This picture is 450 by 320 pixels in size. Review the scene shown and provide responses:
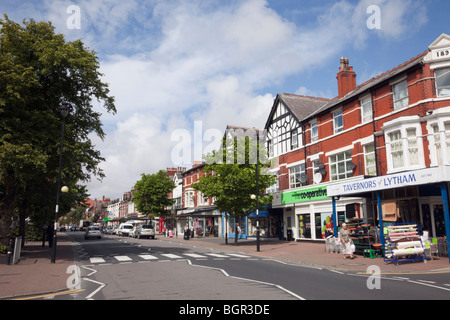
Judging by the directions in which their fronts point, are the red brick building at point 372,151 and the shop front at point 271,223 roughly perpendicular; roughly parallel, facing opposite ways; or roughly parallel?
roughly parallel

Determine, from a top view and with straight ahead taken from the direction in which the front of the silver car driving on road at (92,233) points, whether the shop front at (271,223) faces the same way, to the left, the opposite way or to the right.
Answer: to the left

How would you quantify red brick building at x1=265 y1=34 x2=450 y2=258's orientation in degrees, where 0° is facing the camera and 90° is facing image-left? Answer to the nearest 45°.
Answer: approximately 45°

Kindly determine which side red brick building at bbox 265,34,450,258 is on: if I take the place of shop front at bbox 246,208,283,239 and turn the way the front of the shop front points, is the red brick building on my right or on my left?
on my left

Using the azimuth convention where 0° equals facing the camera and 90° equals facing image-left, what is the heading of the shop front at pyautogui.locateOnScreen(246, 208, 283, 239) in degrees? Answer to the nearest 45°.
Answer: approximately 45°

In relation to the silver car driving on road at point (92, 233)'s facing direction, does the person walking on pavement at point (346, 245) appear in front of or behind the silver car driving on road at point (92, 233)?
behind

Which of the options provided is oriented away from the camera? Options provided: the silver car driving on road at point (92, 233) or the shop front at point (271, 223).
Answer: the silver car driving on road

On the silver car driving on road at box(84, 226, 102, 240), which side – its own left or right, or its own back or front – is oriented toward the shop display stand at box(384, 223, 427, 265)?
back

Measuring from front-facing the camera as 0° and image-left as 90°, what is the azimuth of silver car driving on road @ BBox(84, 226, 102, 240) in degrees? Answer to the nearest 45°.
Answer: approximately 180°

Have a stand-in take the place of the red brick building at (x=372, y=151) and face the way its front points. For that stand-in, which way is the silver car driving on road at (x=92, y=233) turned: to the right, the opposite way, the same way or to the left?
to the right

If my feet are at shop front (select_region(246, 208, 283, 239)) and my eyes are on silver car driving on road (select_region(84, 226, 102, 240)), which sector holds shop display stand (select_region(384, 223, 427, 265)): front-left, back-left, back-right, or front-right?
back-left

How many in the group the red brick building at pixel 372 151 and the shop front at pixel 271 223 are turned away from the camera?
0

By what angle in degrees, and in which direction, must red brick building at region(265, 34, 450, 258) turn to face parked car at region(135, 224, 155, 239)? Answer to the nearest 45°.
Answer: approximately 90° to its right

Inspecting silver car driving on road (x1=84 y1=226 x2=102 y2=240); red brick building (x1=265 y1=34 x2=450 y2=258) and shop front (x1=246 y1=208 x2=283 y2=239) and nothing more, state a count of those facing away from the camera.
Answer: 1

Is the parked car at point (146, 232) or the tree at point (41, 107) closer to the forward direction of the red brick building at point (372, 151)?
the tree

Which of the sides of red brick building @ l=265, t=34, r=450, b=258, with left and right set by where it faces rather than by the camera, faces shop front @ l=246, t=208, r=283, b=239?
right

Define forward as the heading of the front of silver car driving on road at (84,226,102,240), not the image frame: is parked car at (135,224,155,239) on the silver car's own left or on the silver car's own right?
on the silver car's own right

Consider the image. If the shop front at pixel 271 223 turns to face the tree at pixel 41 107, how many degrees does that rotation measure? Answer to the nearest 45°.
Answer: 0° — it already faces it
